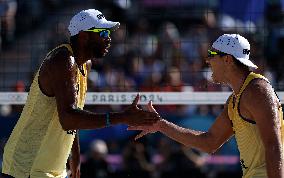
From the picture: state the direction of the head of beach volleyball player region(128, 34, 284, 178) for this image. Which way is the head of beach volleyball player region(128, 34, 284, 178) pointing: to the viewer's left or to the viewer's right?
to the viewer's left

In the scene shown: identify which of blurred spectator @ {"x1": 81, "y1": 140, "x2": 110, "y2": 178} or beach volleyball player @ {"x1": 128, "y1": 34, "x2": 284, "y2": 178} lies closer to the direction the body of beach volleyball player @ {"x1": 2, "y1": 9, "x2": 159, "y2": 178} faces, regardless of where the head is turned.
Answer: the beach volleyball player

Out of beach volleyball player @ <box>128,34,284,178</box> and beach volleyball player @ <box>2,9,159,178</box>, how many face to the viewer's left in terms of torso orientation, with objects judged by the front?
1

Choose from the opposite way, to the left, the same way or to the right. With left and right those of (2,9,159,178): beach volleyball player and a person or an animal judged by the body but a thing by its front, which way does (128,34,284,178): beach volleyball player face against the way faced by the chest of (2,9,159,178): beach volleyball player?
the opposite way

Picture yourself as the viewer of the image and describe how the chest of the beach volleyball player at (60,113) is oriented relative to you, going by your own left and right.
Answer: facing to the right of the viewer

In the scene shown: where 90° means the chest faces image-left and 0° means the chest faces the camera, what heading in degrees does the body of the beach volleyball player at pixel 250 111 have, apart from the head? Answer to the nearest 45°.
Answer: approximately 90°

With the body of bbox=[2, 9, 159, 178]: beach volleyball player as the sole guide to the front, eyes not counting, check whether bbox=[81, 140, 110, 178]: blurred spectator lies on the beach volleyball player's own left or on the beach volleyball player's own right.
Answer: on the beach volleyball player's own left

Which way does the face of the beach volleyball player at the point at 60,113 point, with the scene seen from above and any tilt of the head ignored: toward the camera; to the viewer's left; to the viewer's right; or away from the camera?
to the viewer's right

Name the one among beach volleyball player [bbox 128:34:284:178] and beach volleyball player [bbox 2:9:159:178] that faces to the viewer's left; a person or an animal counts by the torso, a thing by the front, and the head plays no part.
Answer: beach volleyball player [bbox 128:34:284:178]
